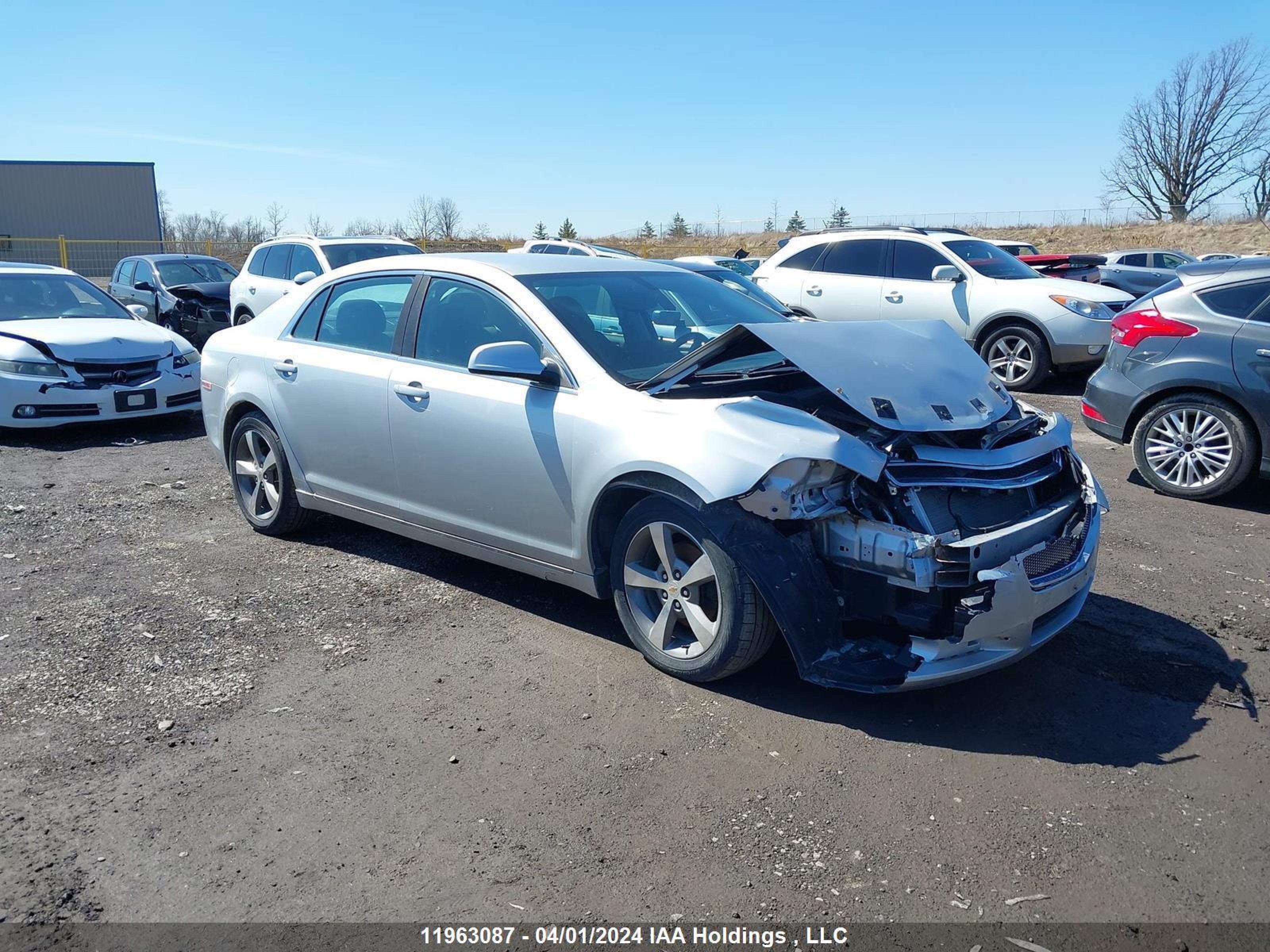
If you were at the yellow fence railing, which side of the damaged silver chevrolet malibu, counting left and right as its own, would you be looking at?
back

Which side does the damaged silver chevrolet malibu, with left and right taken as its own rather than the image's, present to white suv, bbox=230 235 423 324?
back

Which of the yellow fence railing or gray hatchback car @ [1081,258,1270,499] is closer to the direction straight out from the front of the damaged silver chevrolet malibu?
the gray hatchback car

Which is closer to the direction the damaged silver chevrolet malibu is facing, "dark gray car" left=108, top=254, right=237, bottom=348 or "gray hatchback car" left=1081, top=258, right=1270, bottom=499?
the gray hatchback car

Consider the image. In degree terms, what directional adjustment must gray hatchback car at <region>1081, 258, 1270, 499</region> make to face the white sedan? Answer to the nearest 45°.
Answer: approximately 180°

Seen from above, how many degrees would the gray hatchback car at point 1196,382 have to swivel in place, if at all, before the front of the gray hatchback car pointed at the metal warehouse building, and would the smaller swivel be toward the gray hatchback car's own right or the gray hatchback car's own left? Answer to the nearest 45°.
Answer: approximately 135° to the gray hatchback car's own left

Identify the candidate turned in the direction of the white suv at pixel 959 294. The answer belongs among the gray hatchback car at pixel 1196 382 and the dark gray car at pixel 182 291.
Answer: the dark gray car

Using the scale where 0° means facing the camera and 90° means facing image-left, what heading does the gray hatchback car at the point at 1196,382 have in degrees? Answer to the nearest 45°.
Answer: approximately 270°

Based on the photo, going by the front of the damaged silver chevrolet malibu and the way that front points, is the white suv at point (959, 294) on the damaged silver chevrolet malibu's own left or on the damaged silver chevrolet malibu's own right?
on the damaged silver chevrolet malibu's own left

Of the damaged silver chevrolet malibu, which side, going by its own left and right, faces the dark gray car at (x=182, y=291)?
back
